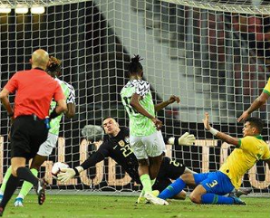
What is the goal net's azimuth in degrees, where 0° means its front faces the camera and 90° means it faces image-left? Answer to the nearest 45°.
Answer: approximately 0°

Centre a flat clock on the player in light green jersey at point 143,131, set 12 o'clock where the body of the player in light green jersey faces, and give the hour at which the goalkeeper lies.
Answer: The goalkeeper is roughly at 10 o'clock from the player in light green jersey.

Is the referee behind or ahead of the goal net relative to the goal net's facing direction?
ahead

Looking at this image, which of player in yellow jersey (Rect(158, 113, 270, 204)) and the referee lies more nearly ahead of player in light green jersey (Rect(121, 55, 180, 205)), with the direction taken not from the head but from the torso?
the player in yellow jersey

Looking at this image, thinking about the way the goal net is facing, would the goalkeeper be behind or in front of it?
in front

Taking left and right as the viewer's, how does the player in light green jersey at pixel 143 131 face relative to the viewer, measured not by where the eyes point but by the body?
facing away from the viewer and to the right of the viewer

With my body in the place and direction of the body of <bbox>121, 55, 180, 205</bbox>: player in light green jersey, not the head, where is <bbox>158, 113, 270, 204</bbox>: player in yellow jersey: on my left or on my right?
on my right

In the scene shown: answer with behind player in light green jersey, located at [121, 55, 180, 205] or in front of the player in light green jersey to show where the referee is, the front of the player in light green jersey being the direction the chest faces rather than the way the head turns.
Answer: behind

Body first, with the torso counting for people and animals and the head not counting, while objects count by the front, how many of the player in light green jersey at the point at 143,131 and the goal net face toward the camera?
1

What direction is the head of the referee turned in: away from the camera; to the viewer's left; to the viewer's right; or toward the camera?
away from the camera
